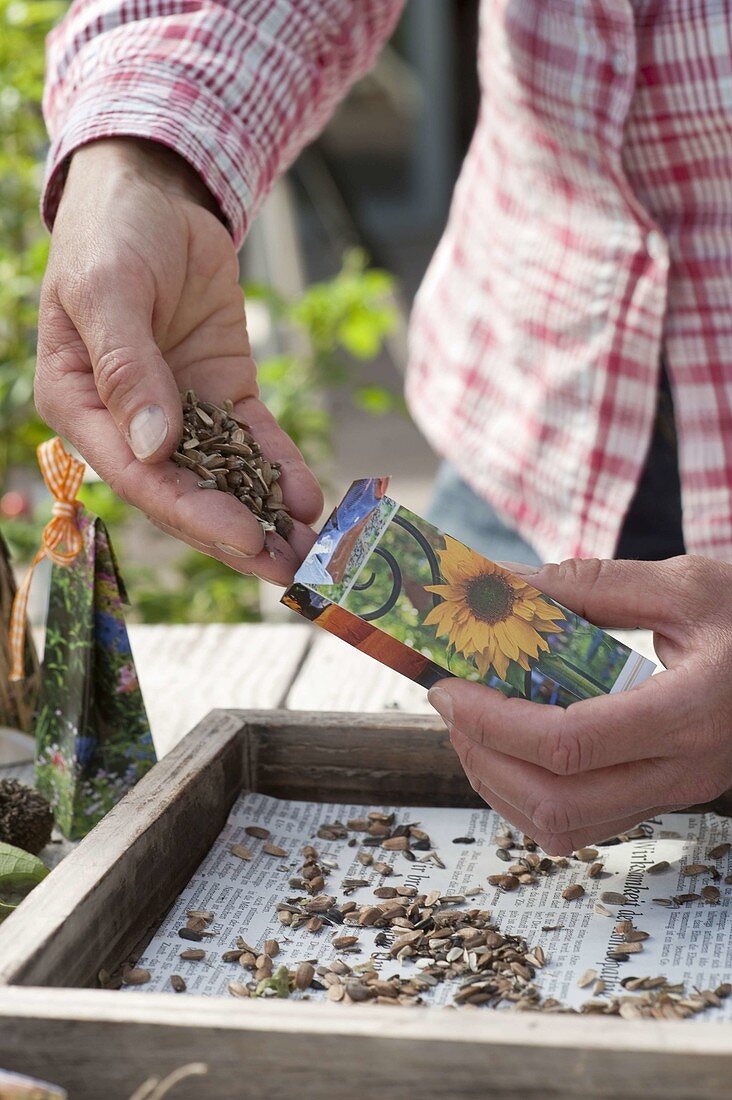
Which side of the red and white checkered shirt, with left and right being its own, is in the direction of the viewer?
front
